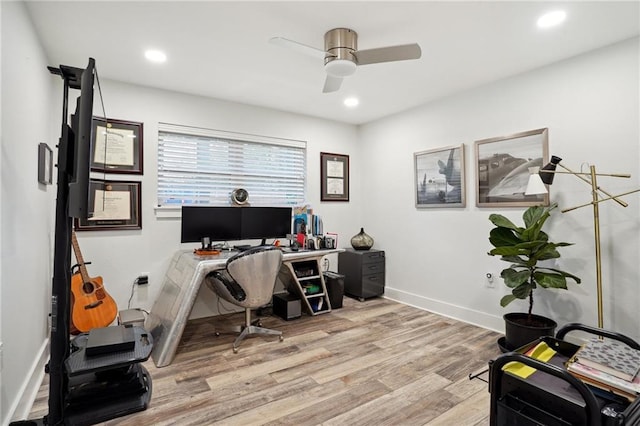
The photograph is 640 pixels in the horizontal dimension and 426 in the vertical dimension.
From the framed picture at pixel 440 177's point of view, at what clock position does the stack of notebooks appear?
The stack of notebooks is roughly at 10 o'clock from the framed picture.

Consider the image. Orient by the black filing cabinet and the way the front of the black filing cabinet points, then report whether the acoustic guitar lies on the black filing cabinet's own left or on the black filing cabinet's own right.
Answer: on the black filing cabinet's own right

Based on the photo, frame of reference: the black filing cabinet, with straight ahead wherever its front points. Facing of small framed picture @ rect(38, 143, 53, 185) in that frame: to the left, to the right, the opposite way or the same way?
to the left

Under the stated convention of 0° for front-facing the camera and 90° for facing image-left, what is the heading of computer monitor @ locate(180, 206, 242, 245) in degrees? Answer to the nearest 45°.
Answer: approximately 0°

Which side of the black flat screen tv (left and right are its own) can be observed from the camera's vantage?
right

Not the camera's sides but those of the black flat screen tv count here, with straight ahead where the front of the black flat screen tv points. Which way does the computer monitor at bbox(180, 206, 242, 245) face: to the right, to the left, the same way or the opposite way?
to the right

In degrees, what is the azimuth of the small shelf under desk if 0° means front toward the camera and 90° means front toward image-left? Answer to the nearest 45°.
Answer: approximately 315°

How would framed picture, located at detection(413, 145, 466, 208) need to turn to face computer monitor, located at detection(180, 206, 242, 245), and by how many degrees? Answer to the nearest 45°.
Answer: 0° — it already faces it
